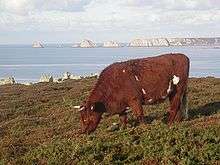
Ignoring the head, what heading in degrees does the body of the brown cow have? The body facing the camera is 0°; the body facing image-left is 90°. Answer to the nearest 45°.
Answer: approximately 90°
